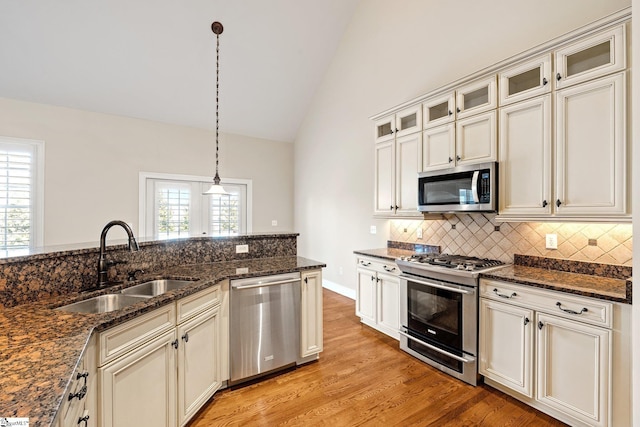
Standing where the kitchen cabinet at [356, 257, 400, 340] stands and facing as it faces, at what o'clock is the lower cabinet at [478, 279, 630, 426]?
The lower cabinet is roughly at 9 o'clock from the kitchen cabinet.

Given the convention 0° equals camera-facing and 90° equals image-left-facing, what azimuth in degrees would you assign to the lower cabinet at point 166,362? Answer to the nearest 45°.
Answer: approximately 315°

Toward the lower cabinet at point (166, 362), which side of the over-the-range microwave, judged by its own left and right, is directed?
front

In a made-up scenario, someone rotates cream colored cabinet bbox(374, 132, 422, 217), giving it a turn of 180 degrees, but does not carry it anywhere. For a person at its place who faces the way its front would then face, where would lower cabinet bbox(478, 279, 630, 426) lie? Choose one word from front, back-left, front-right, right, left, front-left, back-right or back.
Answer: right

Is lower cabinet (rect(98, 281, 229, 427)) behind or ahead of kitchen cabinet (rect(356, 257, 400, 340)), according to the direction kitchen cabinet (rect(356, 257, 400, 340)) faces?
ahead

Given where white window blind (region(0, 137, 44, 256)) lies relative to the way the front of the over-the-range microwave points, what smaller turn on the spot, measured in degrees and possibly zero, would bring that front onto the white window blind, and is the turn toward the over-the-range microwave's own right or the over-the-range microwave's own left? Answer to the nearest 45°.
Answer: approximately 45° to the over-the-range microwave's own right

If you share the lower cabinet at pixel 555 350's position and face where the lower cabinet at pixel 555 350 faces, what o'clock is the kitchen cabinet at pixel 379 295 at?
The kitchen cabinet is roughly at 2 o'clock from the lower cabinet.

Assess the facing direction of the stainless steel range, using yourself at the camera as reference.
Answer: facing the viewer and to the left of the viewer

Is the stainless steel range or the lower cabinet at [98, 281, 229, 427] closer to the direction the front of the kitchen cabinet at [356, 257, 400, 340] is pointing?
the lower cabinet

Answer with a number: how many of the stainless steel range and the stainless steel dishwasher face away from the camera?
0
